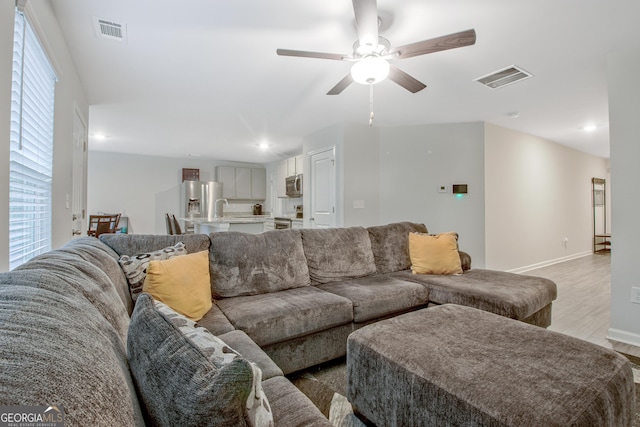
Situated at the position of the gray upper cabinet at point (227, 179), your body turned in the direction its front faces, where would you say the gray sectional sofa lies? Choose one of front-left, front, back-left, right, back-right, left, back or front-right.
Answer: front

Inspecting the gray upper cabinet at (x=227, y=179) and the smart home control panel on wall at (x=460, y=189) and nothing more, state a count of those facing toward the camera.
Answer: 2

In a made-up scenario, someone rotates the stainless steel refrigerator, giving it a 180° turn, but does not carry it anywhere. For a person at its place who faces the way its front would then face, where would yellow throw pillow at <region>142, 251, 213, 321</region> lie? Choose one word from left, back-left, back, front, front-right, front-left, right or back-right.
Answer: back

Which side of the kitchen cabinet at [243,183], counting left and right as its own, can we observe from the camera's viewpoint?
front

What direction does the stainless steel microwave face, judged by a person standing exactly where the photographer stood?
facing the viewer and to the left of the viewer

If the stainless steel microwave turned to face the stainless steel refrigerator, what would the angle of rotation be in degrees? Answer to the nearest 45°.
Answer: approximately 90° to its right

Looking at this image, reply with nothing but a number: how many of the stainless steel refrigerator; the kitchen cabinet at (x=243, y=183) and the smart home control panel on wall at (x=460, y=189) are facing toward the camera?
3

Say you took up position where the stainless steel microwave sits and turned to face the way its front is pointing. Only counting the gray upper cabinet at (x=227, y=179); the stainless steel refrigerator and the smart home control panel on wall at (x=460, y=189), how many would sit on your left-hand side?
1

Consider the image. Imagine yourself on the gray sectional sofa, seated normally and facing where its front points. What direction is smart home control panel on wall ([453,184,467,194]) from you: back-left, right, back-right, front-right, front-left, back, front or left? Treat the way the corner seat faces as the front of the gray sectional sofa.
left

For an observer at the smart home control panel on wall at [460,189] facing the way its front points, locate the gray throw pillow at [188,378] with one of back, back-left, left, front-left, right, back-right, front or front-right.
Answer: front

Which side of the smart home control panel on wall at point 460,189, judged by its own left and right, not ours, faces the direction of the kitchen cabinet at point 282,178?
right

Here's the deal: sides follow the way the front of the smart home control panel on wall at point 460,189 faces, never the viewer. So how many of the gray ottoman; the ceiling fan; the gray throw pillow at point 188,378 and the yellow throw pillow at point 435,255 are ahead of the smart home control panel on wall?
4

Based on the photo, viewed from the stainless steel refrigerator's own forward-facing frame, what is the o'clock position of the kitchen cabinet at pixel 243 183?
The kitchen cabinet is roughly at 8 o'clock from the stainless steel refrigerator.

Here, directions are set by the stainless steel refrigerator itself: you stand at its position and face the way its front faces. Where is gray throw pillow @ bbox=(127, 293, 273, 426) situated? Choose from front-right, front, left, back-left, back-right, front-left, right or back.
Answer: front

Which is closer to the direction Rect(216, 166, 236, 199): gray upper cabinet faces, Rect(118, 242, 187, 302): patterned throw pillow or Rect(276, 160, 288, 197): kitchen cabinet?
the patterned throw pillow

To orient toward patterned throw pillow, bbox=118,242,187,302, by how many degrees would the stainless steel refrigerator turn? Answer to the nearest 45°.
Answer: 0° — it already faces it
